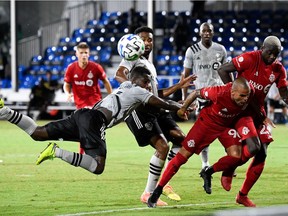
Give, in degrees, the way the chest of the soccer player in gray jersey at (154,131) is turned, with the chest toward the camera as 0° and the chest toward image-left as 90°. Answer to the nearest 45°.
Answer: approximately 315°

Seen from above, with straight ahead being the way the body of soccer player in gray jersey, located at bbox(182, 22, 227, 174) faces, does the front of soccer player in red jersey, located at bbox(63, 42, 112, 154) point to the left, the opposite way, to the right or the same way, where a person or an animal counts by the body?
the same way

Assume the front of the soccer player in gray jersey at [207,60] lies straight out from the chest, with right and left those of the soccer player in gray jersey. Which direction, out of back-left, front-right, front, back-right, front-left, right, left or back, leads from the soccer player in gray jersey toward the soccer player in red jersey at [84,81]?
back-right

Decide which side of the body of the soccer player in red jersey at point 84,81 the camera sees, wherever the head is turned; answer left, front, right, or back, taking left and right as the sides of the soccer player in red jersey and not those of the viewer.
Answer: front

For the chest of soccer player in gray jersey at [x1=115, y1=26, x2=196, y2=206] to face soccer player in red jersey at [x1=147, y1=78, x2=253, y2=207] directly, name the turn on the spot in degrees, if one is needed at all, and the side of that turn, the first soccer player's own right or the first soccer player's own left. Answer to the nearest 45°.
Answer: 0° — they already face them

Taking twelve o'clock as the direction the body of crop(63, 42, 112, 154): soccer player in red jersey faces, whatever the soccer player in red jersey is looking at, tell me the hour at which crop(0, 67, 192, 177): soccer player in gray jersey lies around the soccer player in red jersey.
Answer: The soccer player in gray jersey is roughly at 12 o'clock from the soccer player in red jersey.

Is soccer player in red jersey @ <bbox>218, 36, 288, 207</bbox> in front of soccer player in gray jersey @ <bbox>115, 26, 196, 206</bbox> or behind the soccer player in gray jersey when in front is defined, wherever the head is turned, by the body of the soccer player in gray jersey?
in front

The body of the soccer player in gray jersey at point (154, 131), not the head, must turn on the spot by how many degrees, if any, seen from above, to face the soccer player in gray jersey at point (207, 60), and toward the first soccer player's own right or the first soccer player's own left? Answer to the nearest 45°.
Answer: approximately 135° to the first soccer player's own left

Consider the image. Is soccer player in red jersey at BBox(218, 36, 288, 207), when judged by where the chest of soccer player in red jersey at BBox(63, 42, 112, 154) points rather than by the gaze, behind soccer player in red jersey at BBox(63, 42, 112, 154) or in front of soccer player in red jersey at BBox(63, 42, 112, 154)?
in front

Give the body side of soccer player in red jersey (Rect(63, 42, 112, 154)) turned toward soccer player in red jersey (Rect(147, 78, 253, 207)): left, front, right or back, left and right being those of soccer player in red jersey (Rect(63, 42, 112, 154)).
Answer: front

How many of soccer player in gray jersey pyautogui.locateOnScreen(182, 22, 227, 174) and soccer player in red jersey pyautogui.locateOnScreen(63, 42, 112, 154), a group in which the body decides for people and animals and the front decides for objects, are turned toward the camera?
2

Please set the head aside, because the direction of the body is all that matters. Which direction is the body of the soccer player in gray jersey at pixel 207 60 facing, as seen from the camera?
toward the camera

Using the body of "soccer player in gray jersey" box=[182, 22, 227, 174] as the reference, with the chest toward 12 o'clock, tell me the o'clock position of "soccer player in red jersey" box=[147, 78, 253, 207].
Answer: The soccer player in red jersey is roughly at 12 o'clock from the soccer player in gray jersey.

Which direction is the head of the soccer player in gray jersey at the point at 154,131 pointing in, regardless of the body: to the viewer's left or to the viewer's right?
to the viewer's left
